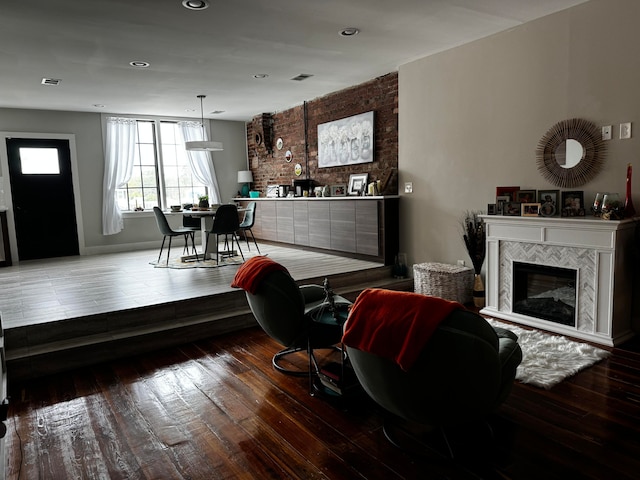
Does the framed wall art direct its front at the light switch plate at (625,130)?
no

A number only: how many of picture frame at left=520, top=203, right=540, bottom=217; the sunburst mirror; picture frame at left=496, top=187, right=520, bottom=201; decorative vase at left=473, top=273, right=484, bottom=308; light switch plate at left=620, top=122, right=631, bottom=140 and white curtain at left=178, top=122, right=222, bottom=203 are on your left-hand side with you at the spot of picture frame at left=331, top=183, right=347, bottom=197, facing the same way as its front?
5

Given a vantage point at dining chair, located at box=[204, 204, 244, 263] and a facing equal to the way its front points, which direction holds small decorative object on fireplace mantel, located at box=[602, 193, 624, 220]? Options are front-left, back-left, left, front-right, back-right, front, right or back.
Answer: back

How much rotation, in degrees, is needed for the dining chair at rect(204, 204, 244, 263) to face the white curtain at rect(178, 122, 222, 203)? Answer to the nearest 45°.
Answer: approximately 45° to its right

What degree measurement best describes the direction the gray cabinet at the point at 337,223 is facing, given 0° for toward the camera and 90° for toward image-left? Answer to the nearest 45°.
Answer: approximately 45°

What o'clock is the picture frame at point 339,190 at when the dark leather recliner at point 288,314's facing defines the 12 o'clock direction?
The picture frame is roughly at 11 o'clock from the dark leather recliner.

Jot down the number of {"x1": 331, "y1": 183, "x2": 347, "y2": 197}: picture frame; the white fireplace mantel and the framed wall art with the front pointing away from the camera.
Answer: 0

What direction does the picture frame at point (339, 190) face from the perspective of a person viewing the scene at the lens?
facing the viewer and to the left of the viewer

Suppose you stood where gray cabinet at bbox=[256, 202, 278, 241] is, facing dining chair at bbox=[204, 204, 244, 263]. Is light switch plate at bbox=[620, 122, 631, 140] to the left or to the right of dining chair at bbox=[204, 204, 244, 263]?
left

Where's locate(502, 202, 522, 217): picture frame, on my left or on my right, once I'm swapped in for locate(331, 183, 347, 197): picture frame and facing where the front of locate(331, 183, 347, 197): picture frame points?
on my left

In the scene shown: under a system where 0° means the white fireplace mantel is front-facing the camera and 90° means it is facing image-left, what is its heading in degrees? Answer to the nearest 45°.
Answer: approximately 45°

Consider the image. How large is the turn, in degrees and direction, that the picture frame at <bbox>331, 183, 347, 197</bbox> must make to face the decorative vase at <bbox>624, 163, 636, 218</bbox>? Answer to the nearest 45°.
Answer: approximately 90° to its left

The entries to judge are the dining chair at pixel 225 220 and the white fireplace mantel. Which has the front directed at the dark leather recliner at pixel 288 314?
the white fireplace mantel

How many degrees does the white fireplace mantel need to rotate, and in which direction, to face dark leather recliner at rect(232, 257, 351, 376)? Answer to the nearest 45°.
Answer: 0° — it already faces it

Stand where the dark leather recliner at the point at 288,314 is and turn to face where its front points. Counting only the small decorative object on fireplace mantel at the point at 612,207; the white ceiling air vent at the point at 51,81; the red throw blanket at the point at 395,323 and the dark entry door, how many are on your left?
2

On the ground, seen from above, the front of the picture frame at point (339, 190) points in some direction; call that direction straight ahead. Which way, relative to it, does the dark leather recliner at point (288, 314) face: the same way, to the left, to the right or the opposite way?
the opposite way

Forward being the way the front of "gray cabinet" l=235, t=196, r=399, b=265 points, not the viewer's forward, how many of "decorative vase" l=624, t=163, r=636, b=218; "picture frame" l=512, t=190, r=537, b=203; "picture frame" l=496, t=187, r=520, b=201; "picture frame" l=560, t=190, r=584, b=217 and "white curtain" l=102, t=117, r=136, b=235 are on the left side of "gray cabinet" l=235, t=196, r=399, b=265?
4

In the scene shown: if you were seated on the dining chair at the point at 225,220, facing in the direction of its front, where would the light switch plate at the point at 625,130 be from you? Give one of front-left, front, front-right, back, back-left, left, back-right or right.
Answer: back

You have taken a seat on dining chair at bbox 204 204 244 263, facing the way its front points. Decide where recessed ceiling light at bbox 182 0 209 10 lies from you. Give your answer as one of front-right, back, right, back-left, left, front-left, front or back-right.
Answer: back-left
